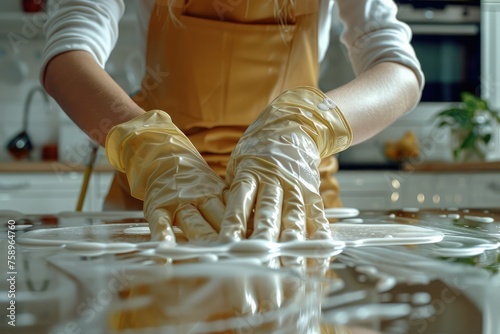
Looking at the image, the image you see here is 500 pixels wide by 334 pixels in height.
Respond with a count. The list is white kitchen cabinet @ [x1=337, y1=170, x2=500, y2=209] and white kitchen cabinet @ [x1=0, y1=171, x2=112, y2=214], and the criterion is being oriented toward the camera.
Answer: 2

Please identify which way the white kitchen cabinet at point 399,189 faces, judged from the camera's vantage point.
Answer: facing the viewer

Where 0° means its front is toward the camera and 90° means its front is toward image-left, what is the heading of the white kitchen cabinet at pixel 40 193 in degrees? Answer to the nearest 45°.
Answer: approximately 0°

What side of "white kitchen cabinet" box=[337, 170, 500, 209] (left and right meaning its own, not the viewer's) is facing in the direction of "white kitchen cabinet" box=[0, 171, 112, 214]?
right

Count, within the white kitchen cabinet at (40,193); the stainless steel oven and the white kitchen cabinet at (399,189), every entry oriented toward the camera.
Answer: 3

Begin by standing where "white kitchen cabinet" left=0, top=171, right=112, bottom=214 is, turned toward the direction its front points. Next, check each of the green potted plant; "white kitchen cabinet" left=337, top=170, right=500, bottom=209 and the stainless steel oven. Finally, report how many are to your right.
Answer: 0

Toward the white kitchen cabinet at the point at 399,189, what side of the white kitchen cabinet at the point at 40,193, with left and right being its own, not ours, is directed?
left

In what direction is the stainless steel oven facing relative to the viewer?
toward the camera
